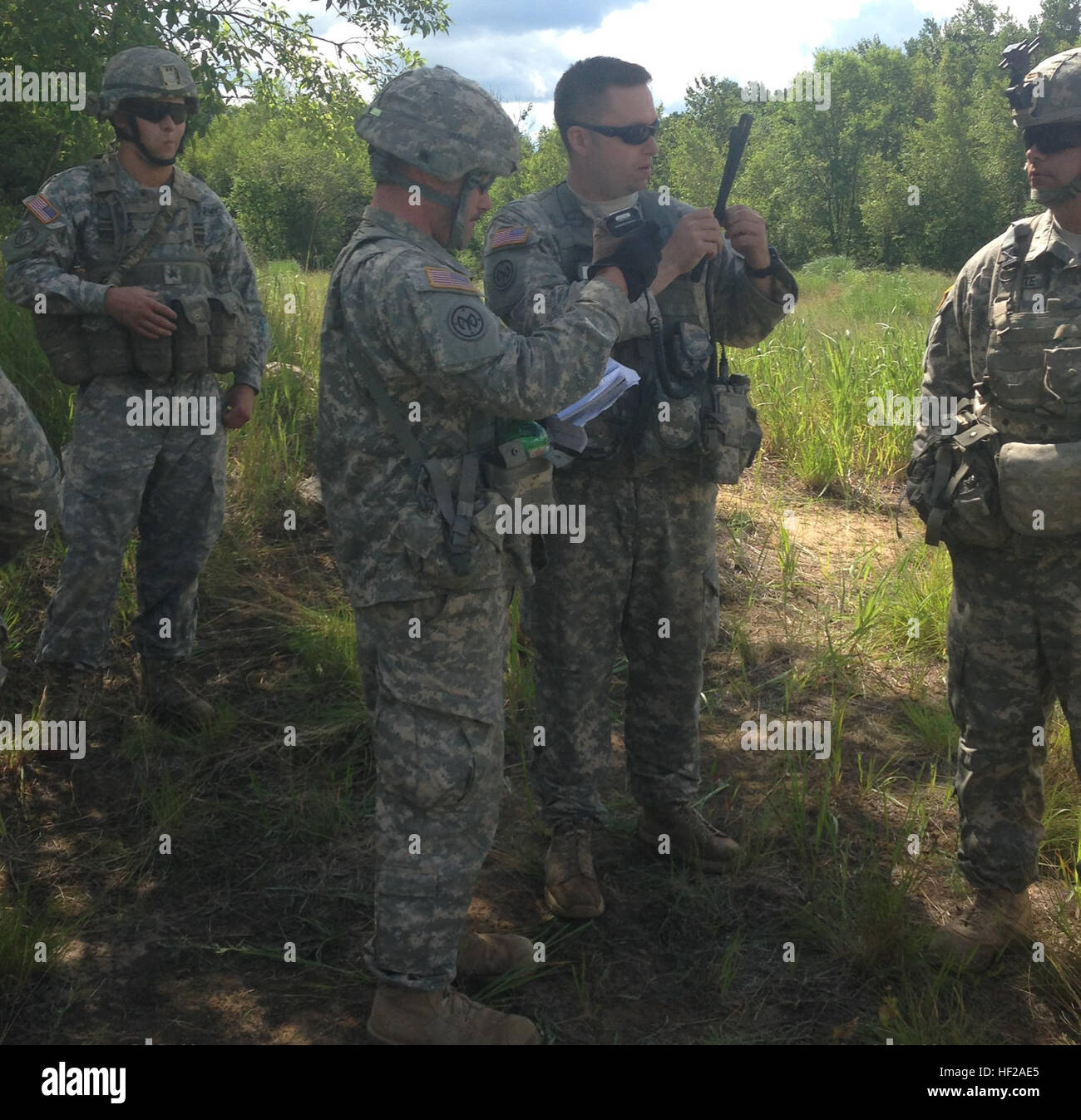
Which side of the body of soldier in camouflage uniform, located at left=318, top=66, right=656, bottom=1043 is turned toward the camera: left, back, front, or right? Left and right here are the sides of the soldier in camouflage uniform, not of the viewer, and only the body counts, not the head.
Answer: right

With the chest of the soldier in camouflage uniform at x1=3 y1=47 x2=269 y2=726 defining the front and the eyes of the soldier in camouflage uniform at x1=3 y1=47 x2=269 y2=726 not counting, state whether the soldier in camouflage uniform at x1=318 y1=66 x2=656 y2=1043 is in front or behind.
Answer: in front

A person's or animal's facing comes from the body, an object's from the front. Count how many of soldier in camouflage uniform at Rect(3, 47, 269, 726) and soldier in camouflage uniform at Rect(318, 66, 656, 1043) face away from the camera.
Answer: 0

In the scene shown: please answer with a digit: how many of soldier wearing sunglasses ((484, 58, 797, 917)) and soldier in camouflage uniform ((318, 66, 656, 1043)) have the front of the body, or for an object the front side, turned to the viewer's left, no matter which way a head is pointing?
0

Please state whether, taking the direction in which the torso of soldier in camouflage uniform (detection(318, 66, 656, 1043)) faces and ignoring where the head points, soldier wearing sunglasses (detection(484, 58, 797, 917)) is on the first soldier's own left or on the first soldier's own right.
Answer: on the first soldier's own left

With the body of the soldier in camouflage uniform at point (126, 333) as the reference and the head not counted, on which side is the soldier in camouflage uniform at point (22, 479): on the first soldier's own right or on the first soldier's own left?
on the first soldier's own right

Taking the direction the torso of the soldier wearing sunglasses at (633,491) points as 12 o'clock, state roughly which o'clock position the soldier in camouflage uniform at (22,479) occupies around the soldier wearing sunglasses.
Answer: The soldier in camouflage uniform is roughly at 4 o'clock from the soldier wearing sunglasses.

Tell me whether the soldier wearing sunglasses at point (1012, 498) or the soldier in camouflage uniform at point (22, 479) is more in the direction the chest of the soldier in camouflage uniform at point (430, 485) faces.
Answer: the soldier wearing sunglasses

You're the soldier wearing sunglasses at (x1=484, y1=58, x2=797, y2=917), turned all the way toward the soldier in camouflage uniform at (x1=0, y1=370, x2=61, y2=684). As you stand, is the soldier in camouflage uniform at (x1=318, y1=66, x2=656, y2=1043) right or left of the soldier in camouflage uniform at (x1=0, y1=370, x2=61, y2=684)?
left

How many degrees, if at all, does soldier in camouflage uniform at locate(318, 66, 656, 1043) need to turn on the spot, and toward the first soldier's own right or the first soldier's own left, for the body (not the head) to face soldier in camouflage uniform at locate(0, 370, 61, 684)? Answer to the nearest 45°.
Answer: approximately 135° to the first soldier's own left

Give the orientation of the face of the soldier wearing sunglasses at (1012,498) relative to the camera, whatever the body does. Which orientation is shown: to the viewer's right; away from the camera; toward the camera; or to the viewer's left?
to the viewer's left

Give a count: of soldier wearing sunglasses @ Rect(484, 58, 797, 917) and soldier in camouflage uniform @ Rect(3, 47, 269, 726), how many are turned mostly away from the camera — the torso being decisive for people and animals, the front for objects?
0

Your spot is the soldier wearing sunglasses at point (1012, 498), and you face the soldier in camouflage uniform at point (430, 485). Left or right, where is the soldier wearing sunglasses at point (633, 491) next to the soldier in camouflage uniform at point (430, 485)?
right
